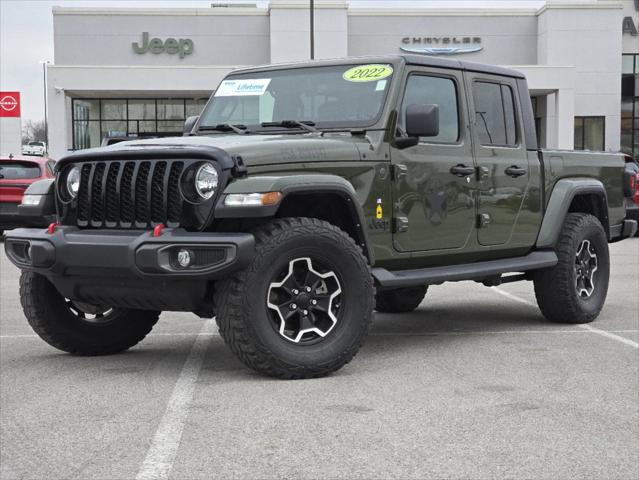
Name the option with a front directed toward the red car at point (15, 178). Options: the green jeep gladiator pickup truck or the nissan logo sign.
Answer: the nissan logo sign

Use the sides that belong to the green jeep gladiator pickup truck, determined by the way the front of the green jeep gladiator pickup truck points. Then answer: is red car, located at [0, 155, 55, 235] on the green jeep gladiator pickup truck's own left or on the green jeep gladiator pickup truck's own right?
on the green jeep gladiator pickup truck's own right

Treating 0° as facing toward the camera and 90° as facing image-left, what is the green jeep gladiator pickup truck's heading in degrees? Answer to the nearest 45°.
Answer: approximately 45°

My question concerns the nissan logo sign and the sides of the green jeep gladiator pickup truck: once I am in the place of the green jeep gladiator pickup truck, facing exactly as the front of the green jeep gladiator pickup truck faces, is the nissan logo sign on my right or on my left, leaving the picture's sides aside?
on my right

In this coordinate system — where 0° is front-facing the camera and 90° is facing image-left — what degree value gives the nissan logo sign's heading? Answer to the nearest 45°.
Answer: approximately 0°

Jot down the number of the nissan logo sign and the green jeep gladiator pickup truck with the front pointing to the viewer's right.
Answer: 0

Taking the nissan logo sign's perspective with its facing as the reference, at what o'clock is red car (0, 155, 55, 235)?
The red car is roughly at 12 o'clock from the nissan logo sign.

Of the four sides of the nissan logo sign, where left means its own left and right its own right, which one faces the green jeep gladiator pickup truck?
front
